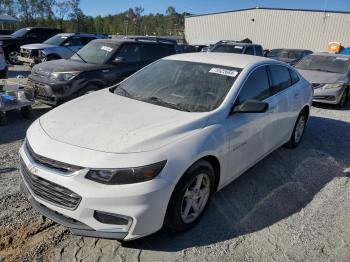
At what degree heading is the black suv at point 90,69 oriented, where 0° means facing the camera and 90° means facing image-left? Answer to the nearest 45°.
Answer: approximately 45°

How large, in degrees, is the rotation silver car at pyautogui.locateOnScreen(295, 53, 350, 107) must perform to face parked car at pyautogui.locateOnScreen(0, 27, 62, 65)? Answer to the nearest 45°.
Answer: approximately 45° to its right

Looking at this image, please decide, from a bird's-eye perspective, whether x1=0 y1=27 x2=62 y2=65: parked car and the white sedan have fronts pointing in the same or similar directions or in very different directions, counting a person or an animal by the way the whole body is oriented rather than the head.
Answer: same or similar directions

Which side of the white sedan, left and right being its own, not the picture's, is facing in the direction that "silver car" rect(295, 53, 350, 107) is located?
back

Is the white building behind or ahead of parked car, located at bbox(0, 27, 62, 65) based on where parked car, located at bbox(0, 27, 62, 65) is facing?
behind

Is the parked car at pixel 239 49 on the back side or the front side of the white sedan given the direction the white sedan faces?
on the back side

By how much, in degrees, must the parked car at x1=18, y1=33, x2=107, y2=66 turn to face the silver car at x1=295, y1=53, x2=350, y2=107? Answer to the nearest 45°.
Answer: approximately 90° to its left

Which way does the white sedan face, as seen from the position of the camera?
facing the viewer and to the left of the viewer

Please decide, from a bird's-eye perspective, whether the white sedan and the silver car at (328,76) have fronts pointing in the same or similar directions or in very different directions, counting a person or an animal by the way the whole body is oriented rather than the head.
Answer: same or similar directions

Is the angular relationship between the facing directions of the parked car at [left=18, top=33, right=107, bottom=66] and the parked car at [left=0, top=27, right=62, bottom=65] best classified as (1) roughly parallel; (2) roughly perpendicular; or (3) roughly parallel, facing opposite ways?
roughly parallel

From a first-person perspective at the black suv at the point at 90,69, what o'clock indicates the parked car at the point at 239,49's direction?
The parked car is roughly at 6 o'clock from the black suv.

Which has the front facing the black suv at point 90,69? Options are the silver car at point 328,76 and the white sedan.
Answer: the silver car
